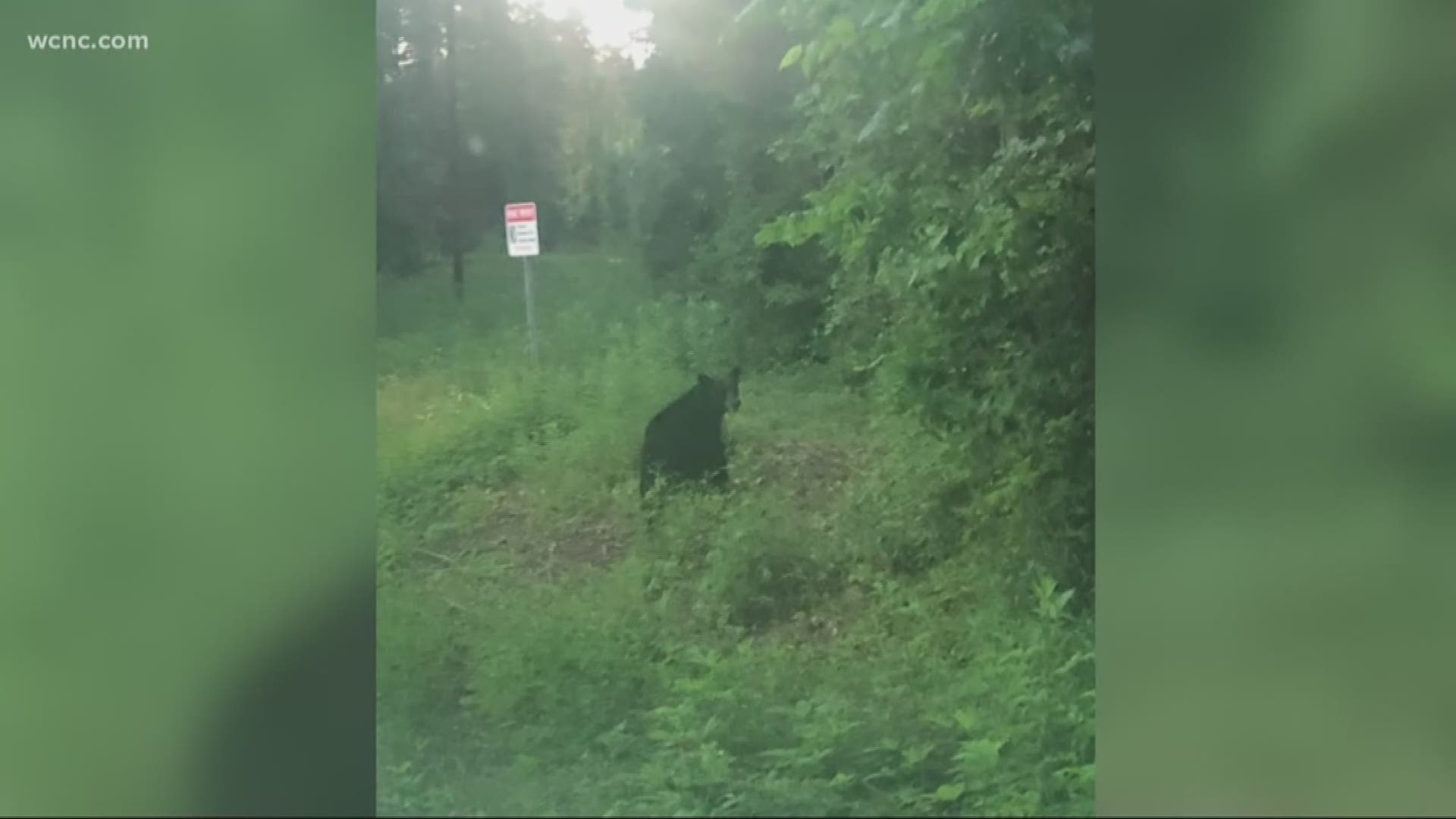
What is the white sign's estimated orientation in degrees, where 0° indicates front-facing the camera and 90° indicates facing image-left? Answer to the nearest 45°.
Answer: approximately 0°
